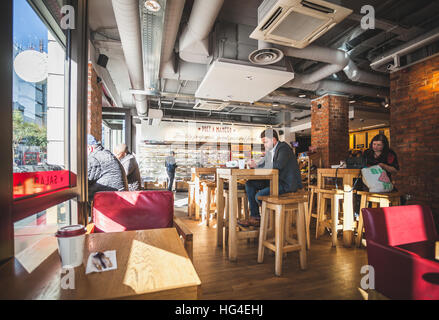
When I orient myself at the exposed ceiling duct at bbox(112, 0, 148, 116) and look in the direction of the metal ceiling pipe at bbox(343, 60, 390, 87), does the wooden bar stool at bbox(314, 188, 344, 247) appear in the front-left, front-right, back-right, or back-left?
front-right

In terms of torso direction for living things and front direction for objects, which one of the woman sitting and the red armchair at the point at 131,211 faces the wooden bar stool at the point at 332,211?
the woman sitting

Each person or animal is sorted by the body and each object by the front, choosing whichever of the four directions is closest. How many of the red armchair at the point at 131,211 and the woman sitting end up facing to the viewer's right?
0

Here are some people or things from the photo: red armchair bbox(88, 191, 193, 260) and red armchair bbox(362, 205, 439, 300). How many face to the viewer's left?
0
